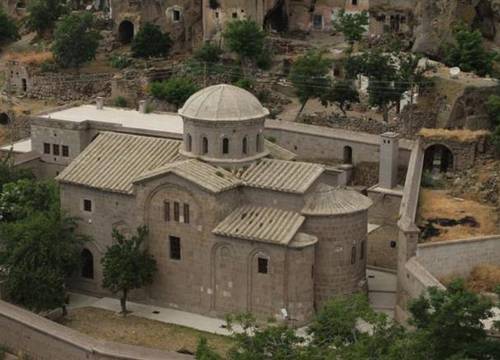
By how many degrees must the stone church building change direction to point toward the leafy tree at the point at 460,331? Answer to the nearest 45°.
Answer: approximately 180°

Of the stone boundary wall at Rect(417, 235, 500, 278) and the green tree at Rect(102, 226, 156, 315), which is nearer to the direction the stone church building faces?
the green tree

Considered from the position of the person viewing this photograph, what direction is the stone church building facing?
facing away from the viewer and to the left of the viewer

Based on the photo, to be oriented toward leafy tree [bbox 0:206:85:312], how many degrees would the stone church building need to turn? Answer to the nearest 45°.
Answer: approximately 45° to its left

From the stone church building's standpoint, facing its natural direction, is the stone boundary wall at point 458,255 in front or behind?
behind

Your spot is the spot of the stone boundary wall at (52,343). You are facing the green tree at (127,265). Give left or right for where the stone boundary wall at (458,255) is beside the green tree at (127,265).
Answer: right

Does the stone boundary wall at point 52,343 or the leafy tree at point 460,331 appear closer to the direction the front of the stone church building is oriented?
the stone boundary wall
